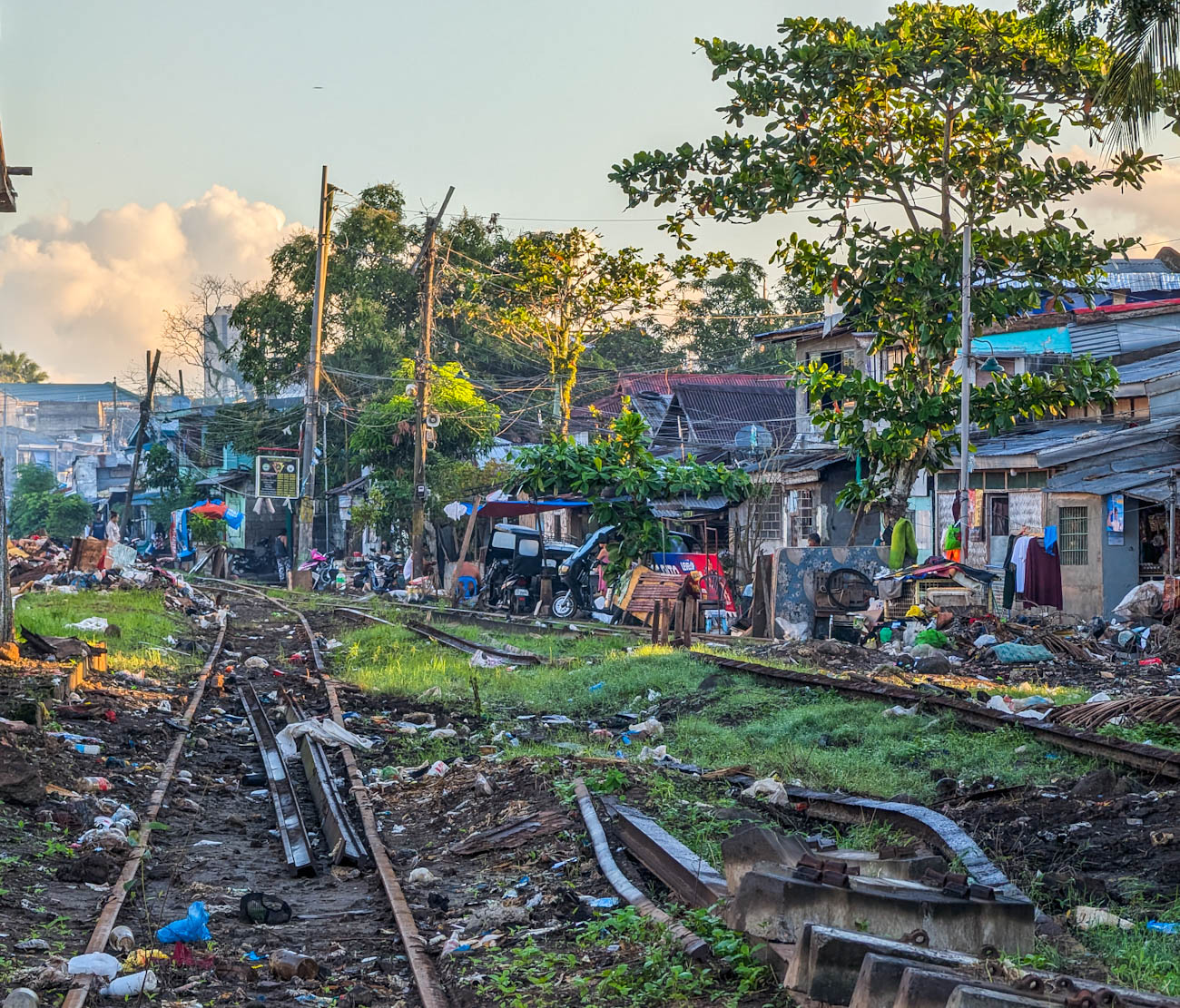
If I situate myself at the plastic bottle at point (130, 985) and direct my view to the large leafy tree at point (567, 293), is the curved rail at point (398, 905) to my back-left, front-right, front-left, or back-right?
front-right

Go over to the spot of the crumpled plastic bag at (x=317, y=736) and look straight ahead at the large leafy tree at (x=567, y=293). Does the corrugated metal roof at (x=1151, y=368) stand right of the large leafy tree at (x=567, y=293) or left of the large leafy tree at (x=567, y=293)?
right

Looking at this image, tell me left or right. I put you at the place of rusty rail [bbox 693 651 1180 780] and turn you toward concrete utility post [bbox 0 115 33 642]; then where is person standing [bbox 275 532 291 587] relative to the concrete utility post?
right
